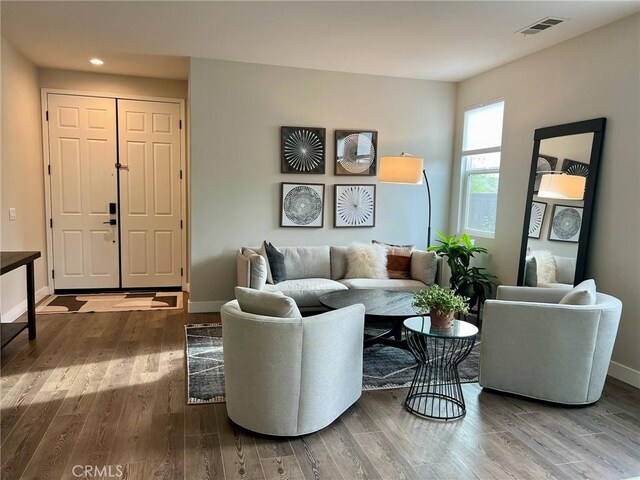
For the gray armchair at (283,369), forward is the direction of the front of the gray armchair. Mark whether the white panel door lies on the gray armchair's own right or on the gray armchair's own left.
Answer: on the gray armchair's own left

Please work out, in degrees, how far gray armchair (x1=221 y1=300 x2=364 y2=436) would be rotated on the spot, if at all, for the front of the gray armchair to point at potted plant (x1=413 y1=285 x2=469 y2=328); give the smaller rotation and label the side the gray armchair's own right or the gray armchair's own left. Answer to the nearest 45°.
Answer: approximately 45° to the gray armchair's own right

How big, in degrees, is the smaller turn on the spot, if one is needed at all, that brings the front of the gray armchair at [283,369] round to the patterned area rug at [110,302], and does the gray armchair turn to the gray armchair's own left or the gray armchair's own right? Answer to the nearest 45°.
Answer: approximately 90° to the gray armchair's own left

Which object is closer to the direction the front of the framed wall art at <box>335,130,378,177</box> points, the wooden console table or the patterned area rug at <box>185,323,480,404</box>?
the patterned area rug

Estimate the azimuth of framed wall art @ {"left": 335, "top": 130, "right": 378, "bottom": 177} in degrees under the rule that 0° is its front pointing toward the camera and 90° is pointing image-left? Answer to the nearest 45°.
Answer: approximately 0°

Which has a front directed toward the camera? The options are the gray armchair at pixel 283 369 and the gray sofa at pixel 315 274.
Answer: the gray sofa

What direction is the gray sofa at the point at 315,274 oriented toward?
toward the camera

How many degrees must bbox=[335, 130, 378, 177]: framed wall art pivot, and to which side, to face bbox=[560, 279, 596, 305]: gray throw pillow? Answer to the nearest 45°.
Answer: approximately 45° to its left

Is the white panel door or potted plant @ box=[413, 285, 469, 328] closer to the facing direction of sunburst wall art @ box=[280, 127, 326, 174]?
the potted plant

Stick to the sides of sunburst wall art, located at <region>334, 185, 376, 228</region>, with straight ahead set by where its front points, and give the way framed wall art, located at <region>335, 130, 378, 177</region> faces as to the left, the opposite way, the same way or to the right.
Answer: the same way

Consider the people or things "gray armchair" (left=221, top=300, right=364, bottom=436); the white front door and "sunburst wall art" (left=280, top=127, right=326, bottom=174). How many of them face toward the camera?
2

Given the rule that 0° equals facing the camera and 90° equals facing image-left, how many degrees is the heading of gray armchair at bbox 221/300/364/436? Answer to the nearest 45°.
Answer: approximately 225°

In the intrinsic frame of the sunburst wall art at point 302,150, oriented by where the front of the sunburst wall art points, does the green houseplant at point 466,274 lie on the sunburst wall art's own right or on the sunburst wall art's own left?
on the sunburst wall art's own left

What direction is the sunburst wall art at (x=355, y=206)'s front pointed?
toward the camera

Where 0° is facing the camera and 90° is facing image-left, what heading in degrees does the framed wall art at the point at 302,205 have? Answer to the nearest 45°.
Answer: approximately 0°

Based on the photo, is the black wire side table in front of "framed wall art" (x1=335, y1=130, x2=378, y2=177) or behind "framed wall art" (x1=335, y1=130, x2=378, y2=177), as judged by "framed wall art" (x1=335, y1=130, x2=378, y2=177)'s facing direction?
in front
